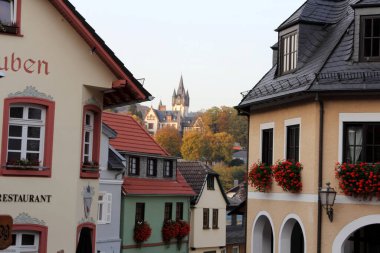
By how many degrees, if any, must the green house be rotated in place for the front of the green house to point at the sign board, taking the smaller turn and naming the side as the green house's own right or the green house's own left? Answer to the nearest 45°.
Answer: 0° — it already faces it

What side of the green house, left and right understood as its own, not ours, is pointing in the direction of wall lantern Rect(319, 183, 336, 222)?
front

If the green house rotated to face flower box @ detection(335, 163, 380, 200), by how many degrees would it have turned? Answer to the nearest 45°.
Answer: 0° — it already faces it

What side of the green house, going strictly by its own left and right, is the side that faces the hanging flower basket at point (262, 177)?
front

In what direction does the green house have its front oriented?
toward the camera

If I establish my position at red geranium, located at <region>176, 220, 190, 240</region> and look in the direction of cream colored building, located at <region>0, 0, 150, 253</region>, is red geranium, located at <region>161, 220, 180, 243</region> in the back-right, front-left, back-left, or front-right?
front-right

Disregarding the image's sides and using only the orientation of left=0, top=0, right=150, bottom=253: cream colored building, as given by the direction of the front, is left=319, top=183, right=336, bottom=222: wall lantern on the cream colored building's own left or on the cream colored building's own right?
on the cream colored building's own left

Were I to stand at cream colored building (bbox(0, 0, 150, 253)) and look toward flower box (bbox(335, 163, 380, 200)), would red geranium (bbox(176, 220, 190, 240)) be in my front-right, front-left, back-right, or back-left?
front-left

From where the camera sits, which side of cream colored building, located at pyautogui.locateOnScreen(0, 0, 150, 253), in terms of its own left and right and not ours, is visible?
front

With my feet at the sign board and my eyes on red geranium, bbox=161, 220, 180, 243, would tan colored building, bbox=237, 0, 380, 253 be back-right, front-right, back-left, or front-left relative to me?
front-right

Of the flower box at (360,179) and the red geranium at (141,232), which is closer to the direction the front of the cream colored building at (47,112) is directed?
the flower box
